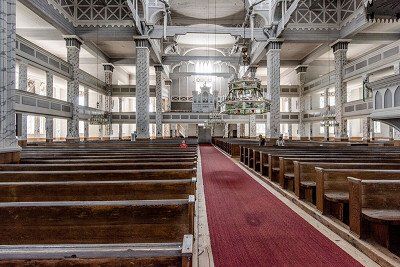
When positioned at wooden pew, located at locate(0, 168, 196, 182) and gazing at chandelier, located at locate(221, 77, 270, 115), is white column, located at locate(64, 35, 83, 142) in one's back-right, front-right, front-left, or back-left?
front-left

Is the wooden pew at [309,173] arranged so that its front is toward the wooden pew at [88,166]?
no

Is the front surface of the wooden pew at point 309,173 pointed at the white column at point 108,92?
no

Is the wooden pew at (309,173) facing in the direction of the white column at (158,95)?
no

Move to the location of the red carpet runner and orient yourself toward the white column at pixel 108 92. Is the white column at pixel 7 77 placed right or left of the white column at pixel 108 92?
left
